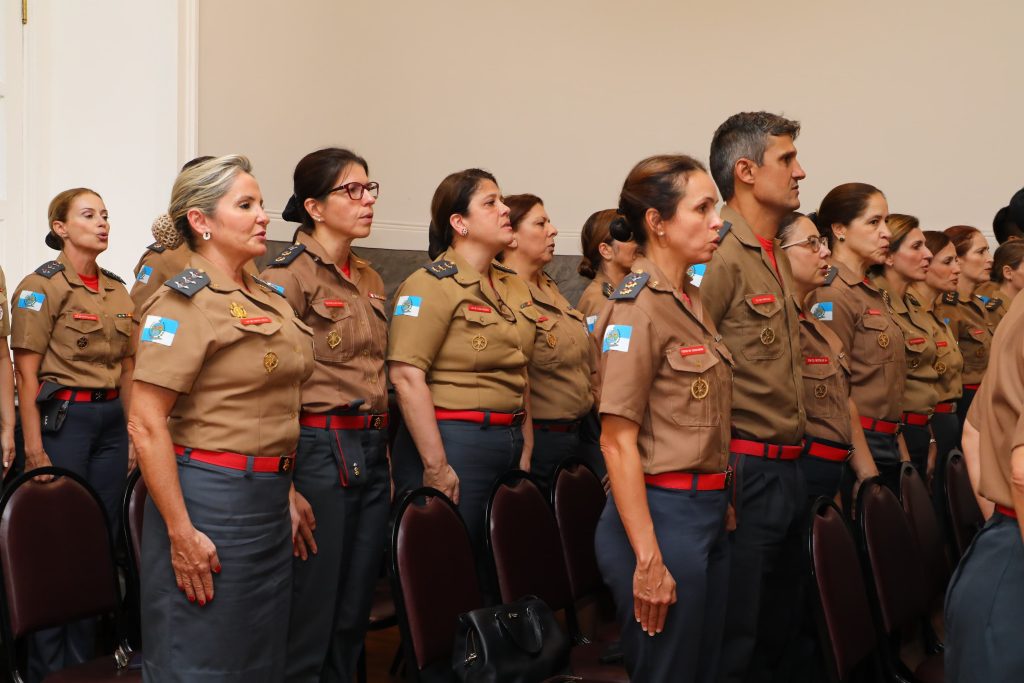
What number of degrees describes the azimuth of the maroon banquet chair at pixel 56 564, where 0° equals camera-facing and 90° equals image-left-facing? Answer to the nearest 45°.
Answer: approximately 315°

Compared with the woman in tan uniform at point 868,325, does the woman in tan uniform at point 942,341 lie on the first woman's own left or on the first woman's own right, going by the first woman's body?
on the first woman's own left

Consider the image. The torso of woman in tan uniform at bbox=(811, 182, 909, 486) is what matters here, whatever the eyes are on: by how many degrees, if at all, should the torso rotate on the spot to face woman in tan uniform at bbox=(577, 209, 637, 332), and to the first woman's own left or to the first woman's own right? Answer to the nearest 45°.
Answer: approximately 180°

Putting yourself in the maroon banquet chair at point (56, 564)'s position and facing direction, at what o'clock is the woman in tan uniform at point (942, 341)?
The woman in tan uniform is roughly at 10 o'clock from the maroon banquet chair.

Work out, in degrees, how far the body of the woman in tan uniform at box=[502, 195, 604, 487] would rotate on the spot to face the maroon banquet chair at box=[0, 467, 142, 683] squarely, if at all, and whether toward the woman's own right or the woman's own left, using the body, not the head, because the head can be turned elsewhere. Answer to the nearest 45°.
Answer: approximately 90° to the woman's own right

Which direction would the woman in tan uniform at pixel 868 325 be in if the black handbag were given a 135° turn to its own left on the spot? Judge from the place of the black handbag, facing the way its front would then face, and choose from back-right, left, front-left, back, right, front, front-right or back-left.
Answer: front-right
